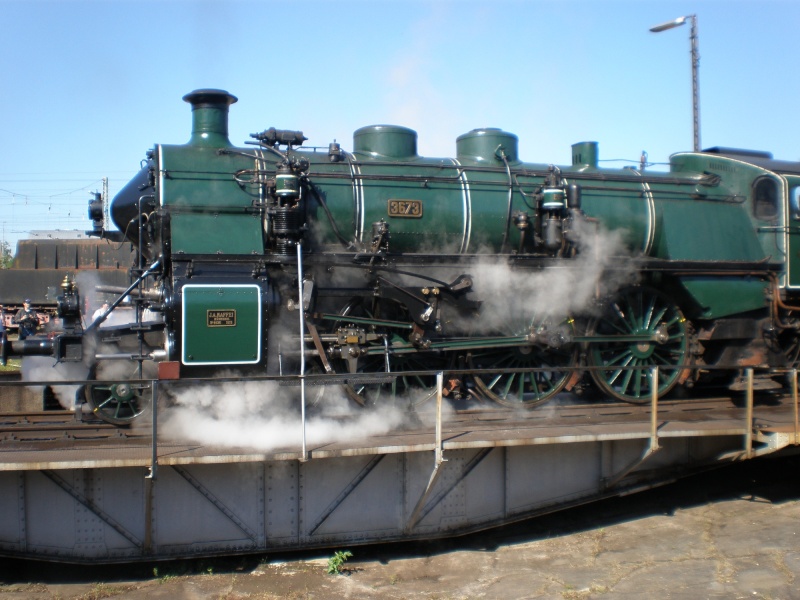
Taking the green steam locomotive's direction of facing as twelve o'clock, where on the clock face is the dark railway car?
The dark railway car is roughly at 2 o'clock from the green steam locomotive.

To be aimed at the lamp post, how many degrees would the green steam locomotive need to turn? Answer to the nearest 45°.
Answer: approximately 135° to its right

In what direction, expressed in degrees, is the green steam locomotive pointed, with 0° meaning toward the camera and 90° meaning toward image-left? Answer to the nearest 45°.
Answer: approximately 90°

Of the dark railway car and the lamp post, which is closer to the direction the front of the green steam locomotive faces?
the dark railway car
